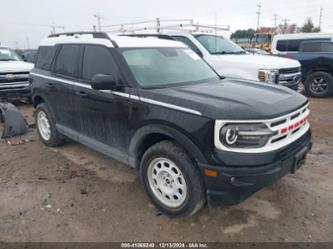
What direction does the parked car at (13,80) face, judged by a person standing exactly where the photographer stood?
facing the viewer and to the right of the viewer

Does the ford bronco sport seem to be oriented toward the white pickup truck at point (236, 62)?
no

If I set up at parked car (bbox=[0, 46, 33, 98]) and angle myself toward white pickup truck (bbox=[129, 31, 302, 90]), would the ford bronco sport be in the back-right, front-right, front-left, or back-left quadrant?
front-right

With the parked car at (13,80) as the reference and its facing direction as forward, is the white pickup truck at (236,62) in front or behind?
in front

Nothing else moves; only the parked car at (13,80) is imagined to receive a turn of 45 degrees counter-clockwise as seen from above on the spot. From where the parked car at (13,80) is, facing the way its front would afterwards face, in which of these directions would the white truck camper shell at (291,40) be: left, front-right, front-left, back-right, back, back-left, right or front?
front

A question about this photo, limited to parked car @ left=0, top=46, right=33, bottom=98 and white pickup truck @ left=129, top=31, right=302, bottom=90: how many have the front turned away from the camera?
0

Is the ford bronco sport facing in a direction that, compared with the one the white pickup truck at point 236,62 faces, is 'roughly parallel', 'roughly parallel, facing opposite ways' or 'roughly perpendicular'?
roughly parallel

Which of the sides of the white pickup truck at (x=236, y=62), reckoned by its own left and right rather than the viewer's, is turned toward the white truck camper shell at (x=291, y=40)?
left

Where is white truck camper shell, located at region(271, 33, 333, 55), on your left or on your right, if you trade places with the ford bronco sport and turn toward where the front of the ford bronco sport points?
on your left

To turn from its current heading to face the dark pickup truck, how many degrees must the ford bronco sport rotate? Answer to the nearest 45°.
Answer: approximately 90° to its left

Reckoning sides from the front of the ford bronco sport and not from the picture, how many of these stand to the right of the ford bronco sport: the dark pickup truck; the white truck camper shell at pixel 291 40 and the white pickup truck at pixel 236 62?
0

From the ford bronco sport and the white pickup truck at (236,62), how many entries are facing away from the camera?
0

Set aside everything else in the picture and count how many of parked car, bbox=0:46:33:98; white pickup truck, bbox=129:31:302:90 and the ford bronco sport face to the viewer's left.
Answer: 0

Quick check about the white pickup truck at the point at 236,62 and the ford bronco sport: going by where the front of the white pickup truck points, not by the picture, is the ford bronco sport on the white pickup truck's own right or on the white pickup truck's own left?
on the white pickup truck's own right

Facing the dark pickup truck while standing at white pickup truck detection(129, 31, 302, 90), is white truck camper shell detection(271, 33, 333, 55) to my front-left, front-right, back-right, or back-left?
front-left
